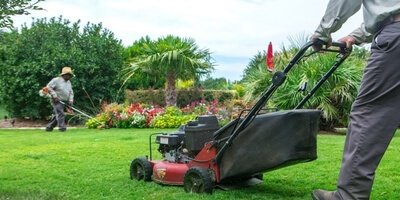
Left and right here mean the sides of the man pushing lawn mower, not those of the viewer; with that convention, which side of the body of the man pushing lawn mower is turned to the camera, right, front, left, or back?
left

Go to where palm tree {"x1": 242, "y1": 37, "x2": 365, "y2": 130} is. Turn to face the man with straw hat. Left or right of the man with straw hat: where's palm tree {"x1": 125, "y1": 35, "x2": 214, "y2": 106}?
right

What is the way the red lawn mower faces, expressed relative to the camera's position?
facing away from the viewer and to the left of the viewer
